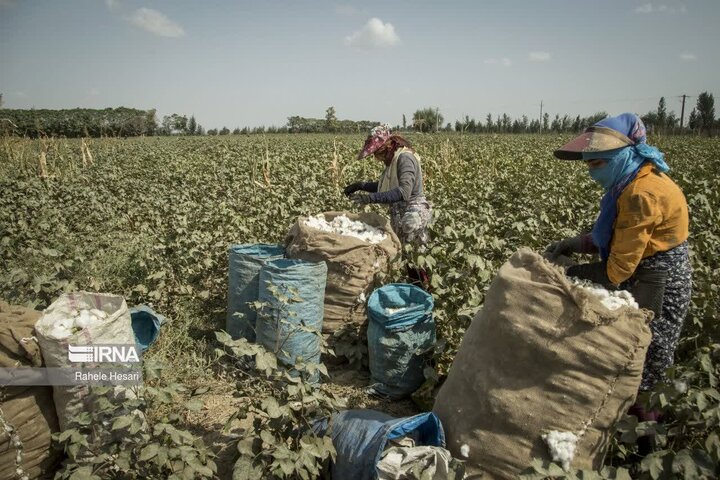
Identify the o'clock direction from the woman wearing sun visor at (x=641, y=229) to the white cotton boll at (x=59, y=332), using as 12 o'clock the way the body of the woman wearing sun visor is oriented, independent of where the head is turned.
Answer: The white cotton boll is roughly at 11 o'clock from the woman wearing sun visor.

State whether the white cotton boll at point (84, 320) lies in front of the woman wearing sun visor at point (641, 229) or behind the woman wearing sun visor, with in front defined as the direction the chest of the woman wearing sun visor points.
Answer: in front

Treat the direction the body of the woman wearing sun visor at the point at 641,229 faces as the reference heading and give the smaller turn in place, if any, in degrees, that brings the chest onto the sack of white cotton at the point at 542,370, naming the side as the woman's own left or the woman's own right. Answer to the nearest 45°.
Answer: approximately 45° to the woman's own left

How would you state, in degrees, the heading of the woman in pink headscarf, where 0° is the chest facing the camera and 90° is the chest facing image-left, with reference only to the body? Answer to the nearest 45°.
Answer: approximately 90°

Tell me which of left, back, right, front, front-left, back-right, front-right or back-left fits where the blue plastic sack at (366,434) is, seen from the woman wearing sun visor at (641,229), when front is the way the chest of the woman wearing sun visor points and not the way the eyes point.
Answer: front-left

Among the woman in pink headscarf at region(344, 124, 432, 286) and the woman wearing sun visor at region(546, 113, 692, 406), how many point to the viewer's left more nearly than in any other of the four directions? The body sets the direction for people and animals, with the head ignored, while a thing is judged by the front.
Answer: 2

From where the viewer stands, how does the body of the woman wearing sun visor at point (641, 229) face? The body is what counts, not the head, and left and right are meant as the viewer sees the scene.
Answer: facing to the left of the viewer

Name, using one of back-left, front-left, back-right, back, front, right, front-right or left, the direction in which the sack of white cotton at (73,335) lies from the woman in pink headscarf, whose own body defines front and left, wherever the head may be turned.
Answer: front-left

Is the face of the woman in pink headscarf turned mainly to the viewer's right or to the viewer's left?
to the viewer's left

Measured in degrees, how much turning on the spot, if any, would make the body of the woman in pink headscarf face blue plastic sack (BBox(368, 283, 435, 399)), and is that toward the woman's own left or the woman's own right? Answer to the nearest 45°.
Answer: approximately 90° to the woman's own left
